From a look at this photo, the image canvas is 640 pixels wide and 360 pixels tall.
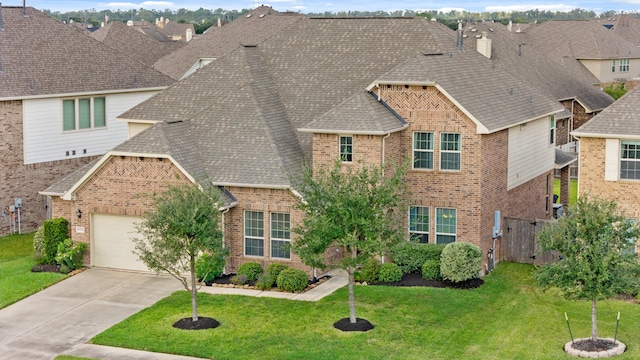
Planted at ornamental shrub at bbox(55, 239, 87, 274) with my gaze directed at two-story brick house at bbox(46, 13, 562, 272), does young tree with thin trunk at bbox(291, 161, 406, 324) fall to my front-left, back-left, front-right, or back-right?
front-right

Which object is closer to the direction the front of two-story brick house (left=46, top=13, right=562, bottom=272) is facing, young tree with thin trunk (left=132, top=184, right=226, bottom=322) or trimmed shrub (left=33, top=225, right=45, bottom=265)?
the young tree with thin trunk

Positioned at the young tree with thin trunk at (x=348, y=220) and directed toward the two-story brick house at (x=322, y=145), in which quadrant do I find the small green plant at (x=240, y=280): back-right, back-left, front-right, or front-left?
front-left

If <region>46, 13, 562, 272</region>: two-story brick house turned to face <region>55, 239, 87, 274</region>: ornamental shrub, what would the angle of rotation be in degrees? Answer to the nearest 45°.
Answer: approximately 45° to its right

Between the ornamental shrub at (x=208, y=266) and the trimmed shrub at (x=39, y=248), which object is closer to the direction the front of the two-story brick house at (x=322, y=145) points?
the ornamental shrub

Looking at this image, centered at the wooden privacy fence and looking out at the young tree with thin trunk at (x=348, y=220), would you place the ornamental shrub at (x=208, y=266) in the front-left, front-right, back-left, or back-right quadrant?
front-right

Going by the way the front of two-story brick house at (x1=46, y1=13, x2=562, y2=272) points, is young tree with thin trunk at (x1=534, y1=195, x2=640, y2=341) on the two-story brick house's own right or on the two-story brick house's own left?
on the two-story brick house's own left

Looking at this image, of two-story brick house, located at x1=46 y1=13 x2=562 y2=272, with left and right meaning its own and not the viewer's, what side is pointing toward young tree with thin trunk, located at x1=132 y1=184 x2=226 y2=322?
front

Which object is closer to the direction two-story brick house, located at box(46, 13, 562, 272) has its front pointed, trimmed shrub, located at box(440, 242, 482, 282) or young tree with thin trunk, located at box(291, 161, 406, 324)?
the young tree with thin trunk

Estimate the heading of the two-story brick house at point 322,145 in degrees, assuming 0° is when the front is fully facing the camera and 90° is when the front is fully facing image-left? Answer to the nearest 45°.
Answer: approximately 45°

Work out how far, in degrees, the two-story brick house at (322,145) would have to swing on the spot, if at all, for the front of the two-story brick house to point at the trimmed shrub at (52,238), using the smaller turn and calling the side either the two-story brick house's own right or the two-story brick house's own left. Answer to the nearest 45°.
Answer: approximately 45° to the two-story brick house's own right

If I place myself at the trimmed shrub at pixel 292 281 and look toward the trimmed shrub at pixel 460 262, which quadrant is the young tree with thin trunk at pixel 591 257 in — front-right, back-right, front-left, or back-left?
front-right
